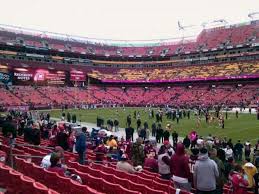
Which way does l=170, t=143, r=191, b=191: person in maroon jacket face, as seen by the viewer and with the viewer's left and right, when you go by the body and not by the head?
facing away from the viewer

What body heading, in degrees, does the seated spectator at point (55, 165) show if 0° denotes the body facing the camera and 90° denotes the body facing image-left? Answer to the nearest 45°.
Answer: approximately 225°

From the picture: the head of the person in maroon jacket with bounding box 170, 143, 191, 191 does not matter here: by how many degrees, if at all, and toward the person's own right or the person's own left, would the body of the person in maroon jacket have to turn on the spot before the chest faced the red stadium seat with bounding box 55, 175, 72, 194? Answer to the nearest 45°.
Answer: approximately 135° to the person's own left

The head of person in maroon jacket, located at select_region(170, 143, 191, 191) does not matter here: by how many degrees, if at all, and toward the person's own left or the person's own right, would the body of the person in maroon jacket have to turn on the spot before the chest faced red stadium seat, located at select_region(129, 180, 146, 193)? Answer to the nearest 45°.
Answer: approximately 90° to the person's own left

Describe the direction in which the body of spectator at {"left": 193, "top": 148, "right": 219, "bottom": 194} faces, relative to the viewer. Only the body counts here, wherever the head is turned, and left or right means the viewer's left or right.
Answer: facing away from the viewer

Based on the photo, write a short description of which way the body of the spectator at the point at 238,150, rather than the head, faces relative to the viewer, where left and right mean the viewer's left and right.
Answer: facing away from the viewer

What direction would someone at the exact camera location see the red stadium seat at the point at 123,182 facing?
facing away from the viewer and to the right of the viewer
